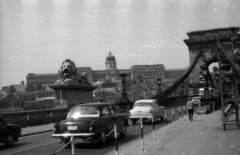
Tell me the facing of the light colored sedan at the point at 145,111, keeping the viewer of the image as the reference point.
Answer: facing away from the viewer and to the right of the viewer

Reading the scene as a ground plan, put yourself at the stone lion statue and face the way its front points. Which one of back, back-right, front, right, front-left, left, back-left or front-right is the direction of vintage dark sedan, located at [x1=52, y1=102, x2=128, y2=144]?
front-left

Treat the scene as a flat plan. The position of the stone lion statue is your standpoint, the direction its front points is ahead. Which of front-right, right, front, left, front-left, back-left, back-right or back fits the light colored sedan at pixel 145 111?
left

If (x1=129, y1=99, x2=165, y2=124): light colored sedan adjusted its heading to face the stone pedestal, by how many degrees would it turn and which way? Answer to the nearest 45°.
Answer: approximately 90° to its left

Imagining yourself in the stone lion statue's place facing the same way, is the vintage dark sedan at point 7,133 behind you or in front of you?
in front
